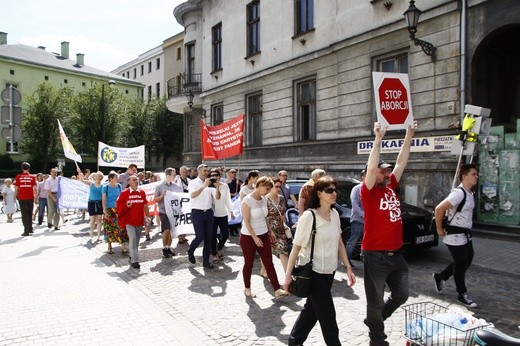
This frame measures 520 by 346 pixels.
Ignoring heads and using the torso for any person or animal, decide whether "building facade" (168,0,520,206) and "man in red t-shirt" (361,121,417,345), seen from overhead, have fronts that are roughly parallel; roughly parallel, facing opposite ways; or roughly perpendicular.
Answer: roughly perpendicular

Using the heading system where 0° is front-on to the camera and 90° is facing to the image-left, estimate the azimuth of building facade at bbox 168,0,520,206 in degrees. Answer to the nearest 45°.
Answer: approximately 45°

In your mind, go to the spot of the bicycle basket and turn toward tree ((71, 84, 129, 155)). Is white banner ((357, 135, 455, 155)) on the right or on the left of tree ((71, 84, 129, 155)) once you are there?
right

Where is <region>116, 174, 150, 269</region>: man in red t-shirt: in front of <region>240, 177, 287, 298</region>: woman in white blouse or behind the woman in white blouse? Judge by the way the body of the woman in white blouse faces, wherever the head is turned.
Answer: behind
